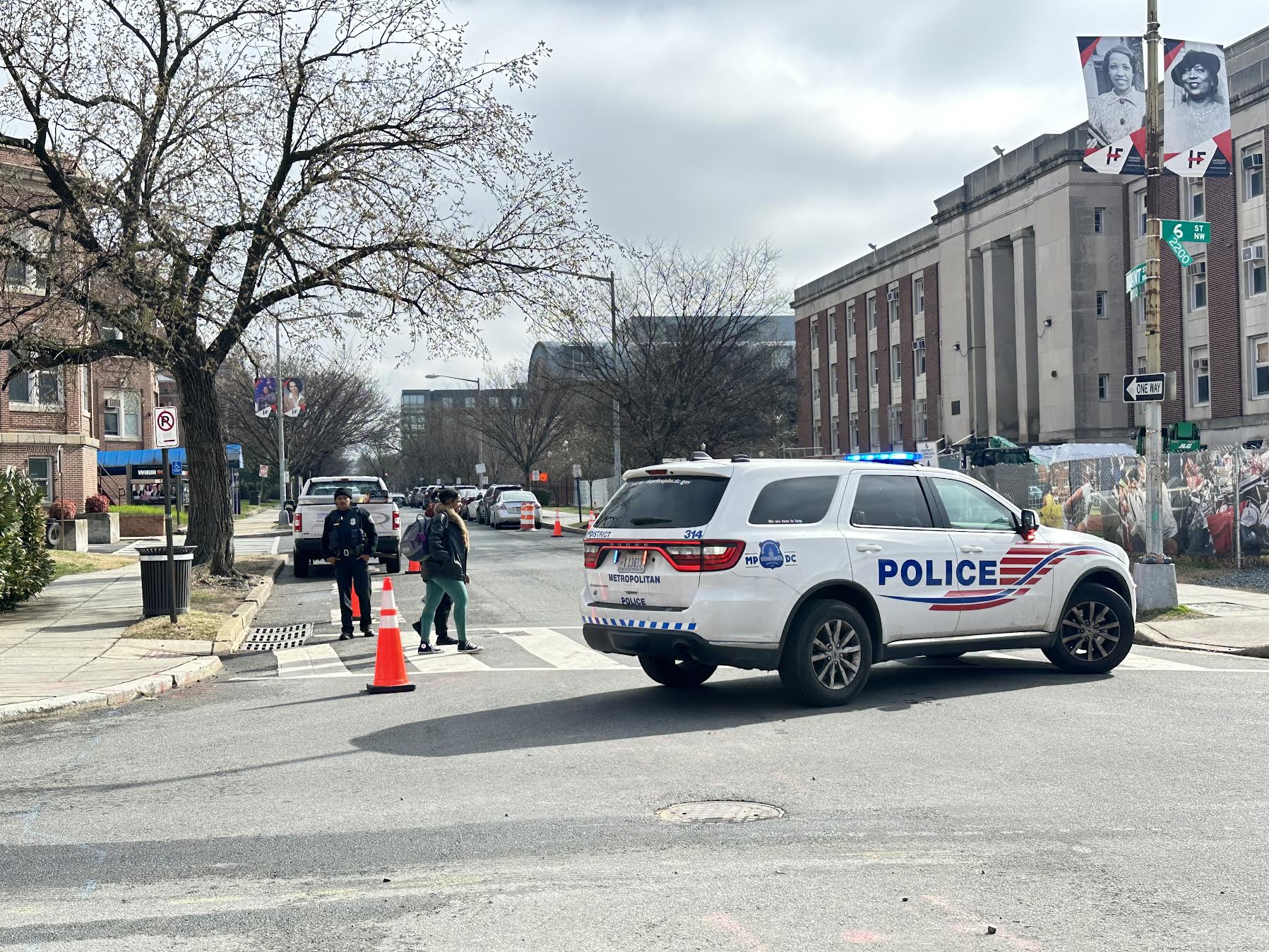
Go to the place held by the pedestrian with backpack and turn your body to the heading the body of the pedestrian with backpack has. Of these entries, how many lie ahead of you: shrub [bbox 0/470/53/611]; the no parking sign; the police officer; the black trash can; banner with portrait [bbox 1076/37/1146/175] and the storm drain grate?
1

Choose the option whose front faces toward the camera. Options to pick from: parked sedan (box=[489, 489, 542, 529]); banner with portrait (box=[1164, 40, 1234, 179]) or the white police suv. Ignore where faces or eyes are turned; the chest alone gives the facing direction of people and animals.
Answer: the banner with portrait

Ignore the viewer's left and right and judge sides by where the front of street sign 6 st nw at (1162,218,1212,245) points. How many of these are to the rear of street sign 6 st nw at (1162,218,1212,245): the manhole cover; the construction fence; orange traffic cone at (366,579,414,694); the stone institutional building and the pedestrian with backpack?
2

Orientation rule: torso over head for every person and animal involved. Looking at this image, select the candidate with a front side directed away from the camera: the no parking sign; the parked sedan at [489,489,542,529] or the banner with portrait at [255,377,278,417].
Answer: the parked sedan

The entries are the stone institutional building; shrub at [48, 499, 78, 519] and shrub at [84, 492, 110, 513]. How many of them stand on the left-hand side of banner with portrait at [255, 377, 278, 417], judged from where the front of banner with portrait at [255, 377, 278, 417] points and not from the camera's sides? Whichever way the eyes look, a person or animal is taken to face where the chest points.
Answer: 1

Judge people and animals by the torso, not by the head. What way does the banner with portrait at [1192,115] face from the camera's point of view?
toward the camera

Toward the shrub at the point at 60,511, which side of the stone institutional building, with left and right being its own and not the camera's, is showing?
front

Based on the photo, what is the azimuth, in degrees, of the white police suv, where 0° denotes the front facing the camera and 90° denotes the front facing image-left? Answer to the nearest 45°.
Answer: approximately 225°

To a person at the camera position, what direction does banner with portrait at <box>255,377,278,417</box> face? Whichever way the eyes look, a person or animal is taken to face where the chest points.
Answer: facing the viewer

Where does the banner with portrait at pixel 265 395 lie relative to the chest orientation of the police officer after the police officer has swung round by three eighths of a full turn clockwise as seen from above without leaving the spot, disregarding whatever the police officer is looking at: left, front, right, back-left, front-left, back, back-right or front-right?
front-right

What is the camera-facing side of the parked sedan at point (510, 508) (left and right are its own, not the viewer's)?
back

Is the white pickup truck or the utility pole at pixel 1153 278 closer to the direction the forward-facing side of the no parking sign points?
the utility pole

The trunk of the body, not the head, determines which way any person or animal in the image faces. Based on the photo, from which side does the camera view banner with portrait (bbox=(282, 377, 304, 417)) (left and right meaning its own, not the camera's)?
front

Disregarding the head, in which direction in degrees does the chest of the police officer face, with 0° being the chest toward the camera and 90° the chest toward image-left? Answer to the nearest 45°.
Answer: approximately 0°

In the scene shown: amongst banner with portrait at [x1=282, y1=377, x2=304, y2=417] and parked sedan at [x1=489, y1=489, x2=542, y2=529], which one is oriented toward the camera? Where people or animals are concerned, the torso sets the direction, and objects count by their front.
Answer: the banner with portrait

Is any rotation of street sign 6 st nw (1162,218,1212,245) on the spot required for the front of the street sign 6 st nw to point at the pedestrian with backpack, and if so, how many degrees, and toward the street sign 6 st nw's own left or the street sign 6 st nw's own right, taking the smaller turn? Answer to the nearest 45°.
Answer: approximately 45° to the street sign 6 st nw's own right

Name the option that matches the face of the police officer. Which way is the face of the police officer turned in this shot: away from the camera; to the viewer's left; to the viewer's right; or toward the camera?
toward the camera
